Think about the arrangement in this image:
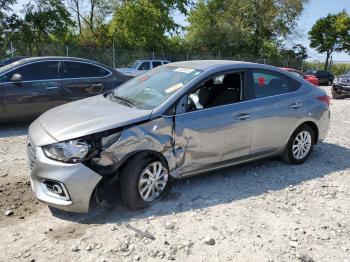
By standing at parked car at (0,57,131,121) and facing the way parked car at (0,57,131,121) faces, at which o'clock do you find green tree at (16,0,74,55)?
The green tree is roughly at 3 o'clock from the parked car.

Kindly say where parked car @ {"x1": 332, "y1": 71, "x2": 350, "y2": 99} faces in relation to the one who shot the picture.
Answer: facing the viewer and to the left of the viewer

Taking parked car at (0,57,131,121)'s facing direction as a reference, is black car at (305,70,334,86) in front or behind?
behind

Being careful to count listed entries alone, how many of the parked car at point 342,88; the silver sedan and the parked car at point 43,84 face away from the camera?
0

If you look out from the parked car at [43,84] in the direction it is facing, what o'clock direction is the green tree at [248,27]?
The green tree is roughly at 4 o'clock from the parked car.

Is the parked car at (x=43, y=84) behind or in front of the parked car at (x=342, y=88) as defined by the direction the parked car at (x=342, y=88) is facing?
in front

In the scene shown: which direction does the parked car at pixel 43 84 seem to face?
to the viewer's left

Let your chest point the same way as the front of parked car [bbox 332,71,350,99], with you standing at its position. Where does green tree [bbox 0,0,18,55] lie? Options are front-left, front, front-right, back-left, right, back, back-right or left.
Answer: front-right

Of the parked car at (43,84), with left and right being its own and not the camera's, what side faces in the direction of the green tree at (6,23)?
right

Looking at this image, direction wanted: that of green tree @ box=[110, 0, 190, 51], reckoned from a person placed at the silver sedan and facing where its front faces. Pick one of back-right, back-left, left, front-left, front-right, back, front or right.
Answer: back-right
